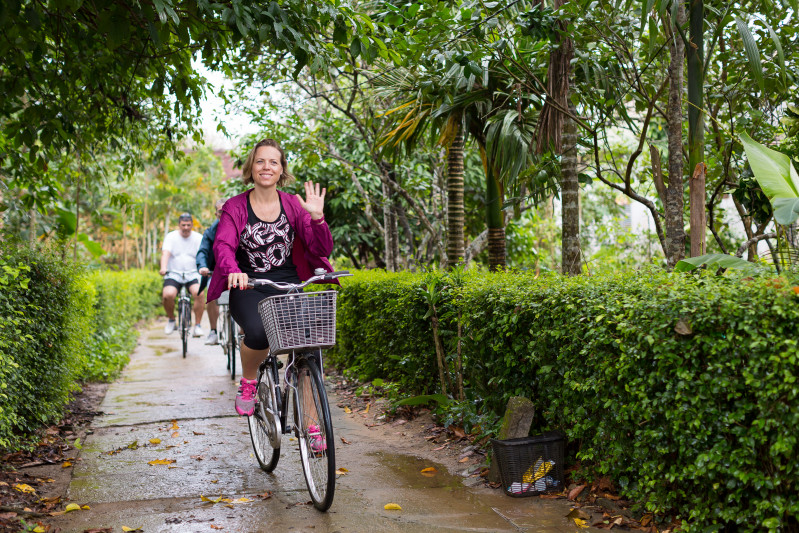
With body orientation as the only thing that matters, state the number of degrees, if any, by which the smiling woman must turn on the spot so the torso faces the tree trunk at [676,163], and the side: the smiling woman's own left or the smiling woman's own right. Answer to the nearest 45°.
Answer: approximately 90° to the smiling woman's own left

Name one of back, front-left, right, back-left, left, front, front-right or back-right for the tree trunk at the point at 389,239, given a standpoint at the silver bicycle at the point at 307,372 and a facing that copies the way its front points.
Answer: back

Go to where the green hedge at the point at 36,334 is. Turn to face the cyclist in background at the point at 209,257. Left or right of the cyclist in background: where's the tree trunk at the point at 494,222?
right

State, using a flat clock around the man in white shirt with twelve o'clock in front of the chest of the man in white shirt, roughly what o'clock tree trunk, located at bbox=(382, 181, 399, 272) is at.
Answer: The tree trunk is roughly at 9 o'clock from the man in white shirt.

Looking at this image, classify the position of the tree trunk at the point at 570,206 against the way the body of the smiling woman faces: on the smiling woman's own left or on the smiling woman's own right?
on the smiling woman's own left

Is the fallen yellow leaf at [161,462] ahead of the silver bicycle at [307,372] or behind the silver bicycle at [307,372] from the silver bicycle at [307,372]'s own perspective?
behind

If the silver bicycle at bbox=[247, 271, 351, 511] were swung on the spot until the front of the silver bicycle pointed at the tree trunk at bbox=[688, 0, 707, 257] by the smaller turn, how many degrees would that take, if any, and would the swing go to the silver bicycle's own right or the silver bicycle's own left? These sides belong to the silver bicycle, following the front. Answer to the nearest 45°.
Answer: approximately 90° to the silver bicycle's own left

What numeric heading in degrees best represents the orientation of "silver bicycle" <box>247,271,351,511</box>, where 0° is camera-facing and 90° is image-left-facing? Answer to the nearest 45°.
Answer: approximately 0°

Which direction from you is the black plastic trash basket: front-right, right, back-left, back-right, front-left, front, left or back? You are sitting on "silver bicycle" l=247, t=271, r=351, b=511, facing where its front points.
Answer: left

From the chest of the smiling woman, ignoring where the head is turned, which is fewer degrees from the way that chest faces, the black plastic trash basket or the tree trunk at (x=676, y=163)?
the black plastic trash basket
